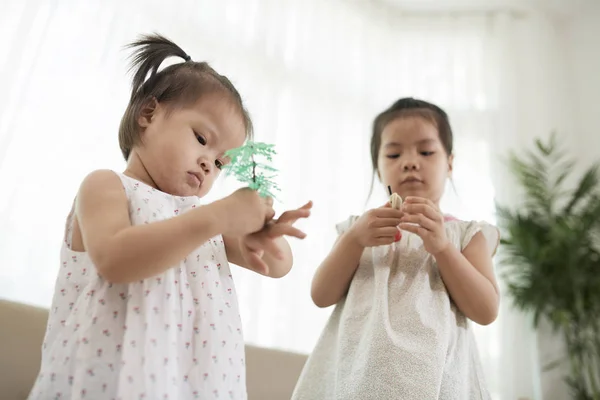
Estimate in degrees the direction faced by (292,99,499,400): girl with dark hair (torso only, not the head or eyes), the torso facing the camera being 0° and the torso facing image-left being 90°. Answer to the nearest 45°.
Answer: approximately 0°

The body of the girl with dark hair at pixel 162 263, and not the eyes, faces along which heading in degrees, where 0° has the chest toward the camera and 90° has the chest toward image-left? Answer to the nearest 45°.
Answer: approximately 315°

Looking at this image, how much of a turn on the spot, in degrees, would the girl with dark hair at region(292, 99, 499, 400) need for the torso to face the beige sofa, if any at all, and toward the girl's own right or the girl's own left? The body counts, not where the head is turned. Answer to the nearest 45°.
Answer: approximately 90° to the girl's own right

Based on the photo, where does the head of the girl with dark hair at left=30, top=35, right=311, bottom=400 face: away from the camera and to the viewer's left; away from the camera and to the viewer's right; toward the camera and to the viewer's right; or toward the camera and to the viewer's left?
toward the camera and to the viewer's right

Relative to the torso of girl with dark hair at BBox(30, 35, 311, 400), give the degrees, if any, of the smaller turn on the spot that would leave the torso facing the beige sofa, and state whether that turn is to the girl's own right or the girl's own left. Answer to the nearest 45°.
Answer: approximately 180°

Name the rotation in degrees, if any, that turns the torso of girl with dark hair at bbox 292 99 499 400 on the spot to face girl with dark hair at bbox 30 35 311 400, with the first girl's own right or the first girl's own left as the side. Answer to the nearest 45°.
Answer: approximately 45° to the first girl's own right

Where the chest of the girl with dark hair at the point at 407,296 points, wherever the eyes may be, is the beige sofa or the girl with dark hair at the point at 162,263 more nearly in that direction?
the girl with dark hair

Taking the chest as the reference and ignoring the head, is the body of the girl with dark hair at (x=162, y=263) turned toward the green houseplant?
no

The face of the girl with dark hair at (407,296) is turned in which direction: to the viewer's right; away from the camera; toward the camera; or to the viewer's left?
toward the camera

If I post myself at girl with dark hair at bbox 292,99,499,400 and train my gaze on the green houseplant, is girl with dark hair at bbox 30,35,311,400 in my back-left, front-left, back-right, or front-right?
back-left

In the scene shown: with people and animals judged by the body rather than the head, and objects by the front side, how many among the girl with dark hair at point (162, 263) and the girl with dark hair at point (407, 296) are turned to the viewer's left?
0
